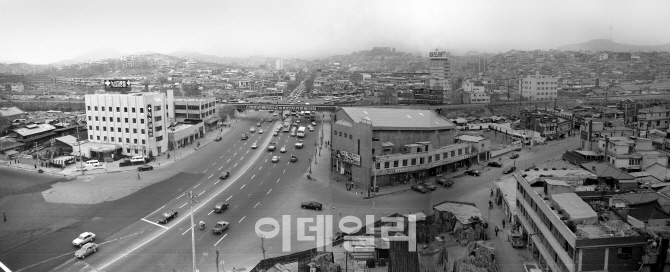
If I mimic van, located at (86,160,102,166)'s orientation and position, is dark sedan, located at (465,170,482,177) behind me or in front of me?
in front

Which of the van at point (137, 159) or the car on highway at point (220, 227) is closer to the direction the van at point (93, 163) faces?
the van

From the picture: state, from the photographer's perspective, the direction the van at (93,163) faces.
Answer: facing to the right of the viewer

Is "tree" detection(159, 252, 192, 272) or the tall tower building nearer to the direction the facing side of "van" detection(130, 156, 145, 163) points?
the tall tower building

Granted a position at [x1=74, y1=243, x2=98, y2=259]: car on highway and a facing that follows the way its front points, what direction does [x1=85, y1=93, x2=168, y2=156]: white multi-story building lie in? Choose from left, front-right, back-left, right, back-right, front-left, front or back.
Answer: back-right

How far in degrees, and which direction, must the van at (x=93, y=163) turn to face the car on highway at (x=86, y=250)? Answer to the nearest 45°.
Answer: approximately 90° to its right

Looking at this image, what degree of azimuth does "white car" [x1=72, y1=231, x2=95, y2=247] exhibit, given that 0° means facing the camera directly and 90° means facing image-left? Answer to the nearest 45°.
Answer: approximately 45°

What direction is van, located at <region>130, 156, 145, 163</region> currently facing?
to the viewer's right

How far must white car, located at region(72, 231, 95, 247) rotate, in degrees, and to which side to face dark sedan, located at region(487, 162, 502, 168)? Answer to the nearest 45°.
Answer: approximately 135° to its left

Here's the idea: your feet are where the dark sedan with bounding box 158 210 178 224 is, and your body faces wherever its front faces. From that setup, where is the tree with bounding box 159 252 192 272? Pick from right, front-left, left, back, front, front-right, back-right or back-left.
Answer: front-left

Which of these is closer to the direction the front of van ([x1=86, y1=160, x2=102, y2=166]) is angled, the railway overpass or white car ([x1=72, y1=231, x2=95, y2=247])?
the railway overpass

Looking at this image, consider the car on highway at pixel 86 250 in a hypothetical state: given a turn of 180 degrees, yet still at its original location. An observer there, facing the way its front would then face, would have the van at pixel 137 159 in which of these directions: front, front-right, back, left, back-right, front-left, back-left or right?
front-left

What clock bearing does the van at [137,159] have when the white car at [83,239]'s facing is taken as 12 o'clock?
The van is roughly at 5 o'clock from the white car.
